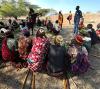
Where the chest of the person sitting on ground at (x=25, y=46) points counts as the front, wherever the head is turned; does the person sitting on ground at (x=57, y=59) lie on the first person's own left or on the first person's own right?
on the first person's own right

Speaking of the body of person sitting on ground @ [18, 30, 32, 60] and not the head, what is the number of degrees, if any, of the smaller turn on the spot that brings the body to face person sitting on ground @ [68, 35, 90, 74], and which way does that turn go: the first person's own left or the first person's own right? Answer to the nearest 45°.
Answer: approximately 90° to the first person's own right

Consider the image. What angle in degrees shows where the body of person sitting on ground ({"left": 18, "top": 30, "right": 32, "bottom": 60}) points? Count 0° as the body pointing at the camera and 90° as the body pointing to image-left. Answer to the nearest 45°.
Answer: approximately 180°
